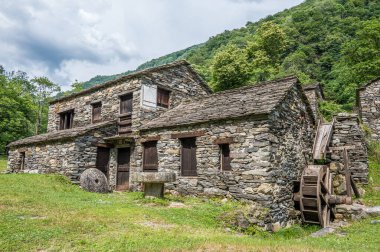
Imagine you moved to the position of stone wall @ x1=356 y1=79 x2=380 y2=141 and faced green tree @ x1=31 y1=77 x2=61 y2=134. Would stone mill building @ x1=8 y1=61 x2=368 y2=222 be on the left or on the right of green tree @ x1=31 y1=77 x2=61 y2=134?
left

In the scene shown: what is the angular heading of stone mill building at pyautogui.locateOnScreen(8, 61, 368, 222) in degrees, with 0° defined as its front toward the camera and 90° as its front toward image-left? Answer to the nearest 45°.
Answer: approximately 45°

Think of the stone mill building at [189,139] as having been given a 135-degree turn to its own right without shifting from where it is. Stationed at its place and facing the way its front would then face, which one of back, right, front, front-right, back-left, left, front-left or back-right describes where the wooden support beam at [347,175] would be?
right

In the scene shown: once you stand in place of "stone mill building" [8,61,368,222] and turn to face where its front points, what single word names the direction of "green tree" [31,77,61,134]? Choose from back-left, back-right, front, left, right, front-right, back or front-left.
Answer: right

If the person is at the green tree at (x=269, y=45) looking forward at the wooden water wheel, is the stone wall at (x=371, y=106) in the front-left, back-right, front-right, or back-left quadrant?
front-left

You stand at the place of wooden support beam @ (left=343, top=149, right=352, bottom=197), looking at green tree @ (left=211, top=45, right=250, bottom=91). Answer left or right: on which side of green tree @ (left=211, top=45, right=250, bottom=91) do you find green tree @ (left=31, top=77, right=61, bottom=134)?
left

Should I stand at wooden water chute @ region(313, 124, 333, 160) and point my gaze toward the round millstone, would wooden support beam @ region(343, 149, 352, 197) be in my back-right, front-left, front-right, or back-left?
back-left

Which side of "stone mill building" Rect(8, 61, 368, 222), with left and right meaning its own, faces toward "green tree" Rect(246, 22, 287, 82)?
back

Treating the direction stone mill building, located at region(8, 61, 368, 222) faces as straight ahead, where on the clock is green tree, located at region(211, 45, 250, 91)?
The green tree is roughly at 5 o'clock from the stone mill building.

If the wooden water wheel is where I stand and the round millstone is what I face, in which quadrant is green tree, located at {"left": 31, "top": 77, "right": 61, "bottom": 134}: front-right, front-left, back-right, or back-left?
front-right

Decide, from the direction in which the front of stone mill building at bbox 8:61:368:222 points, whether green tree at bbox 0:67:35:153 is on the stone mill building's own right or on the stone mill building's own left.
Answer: on the stone mill building's own right
